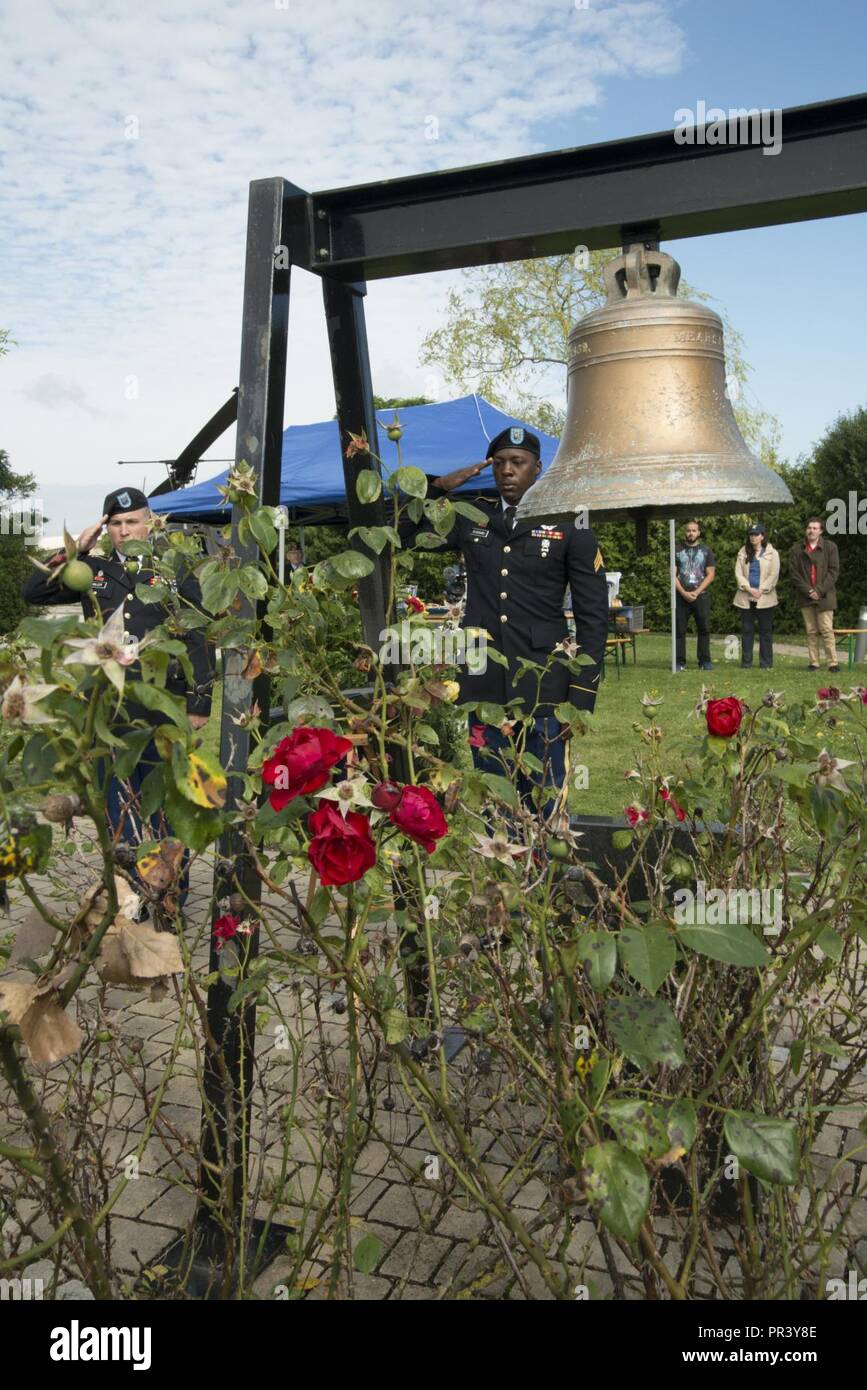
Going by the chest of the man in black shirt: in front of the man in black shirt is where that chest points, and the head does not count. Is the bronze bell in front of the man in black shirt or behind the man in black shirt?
in front

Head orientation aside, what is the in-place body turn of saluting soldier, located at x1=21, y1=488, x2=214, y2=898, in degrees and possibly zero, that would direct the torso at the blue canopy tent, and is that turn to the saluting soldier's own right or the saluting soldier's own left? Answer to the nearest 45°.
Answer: approximately 180°

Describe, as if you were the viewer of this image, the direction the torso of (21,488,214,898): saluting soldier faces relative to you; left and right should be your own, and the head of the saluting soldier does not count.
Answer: facing the viewer

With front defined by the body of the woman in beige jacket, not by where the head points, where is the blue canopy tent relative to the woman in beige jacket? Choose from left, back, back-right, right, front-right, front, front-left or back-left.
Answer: front-right

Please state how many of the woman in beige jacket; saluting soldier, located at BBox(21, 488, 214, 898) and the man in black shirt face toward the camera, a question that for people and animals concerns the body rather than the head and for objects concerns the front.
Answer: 3

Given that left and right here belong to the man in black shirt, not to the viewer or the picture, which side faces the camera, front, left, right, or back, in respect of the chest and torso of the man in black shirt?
front

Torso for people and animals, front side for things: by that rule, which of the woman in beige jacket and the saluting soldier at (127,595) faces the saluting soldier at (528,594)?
the woman in beige jacket

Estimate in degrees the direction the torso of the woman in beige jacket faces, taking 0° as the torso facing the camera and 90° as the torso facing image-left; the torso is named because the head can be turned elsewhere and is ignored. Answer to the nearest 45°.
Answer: approximately 0°
